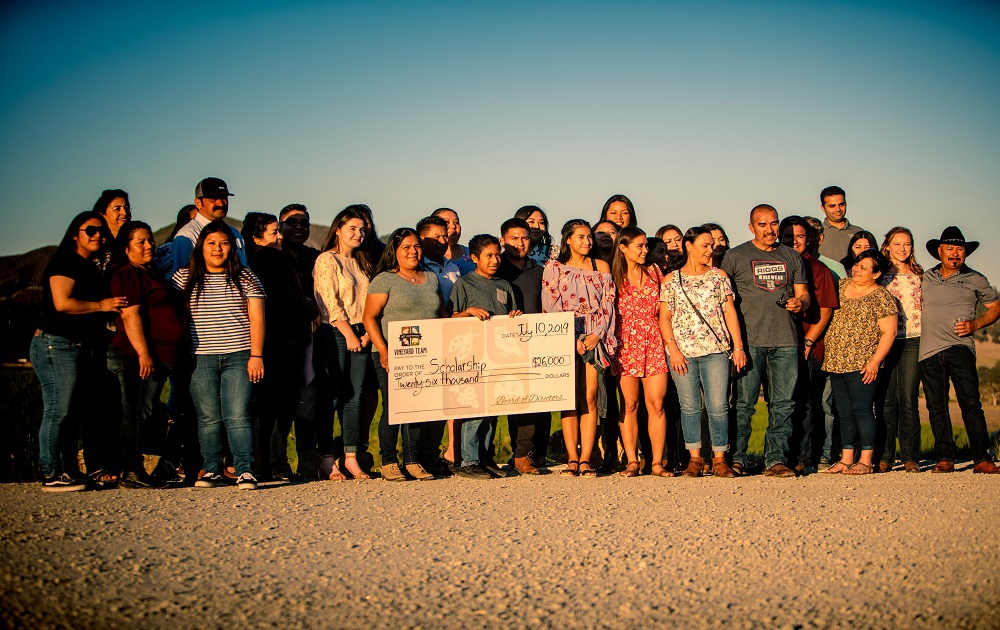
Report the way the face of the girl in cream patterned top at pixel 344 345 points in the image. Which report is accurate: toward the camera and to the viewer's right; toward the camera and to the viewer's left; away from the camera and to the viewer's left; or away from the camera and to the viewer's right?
toward the camera and to the viewer's right

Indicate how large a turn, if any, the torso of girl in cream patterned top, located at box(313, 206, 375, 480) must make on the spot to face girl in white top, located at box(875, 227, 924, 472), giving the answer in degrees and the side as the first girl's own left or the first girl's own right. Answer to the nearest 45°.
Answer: approximately 45° to the first girl's own left

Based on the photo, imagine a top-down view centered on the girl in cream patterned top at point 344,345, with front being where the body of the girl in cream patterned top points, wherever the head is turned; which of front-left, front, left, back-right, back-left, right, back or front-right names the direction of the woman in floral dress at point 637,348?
front-left

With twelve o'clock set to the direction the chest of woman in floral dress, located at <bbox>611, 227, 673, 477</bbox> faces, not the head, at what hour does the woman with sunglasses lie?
The woman with sunglasses is roughly at 2 o'clock from the woman in floral dress.

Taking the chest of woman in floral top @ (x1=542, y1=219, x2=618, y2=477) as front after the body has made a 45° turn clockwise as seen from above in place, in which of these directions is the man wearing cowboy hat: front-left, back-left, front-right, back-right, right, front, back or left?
back-left

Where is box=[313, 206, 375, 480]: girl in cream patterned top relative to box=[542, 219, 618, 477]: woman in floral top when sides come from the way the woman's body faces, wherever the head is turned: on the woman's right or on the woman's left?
on the woman's right

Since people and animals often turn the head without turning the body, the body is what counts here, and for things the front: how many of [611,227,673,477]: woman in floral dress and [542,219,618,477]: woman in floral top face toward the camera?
2

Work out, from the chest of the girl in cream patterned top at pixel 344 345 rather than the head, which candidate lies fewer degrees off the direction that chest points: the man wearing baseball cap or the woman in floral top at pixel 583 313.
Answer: the woman in floral top

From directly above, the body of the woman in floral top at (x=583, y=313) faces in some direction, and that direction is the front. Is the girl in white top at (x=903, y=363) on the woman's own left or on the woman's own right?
on the woman's own left

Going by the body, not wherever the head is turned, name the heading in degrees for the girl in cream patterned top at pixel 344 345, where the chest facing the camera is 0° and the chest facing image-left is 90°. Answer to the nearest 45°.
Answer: approximately 315°
